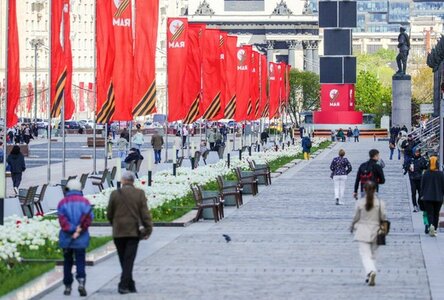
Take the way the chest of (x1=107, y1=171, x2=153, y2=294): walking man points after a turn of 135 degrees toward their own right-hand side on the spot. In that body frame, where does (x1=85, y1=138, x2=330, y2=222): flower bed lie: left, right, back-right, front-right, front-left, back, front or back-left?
back-left

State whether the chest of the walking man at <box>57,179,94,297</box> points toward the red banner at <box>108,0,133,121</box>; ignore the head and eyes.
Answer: yes

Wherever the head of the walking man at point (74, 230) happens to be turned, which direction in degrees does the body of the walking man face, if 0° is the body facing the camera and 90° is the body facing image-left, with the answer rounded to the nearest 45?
approximately 180°

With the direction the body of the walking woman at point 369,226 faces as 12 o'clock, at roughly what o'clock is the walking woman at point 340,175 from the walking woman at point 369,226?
the walking woman at point 340,175 is roughly at 12 o'clock from the walking woman at point 369,226.

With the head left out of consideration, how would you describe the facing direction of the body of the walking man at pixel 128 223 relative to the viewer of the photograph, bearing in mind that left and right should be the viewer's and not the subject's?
facing away from the viewer
